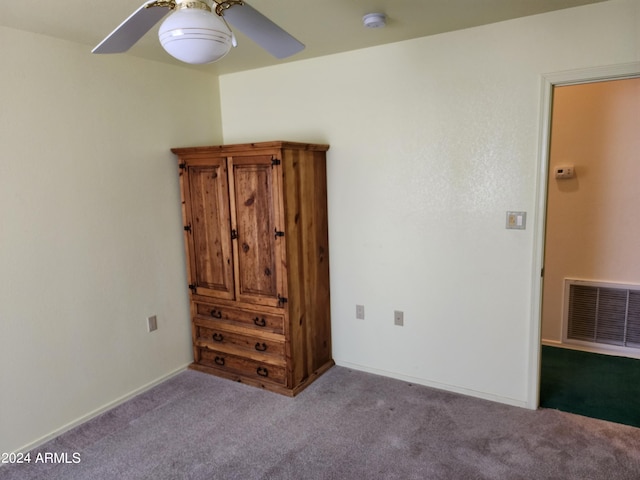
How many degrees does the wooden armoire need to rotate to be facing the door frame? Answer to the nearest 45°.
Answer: approximately 90° to its left

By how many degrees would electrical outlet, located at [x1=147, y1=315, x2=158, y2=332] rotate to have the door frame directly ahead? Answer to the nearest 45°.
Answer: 0° — it already faces it

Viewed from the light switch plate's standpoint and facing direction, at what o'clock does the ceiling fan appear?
The ceiling fan is roughly at 1 o'clock from the light switch plate.

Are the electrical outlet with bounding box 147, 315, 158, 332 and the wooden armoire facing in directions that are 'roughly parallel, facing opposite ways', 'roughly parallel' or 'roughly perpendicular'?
roughly perpendicular
